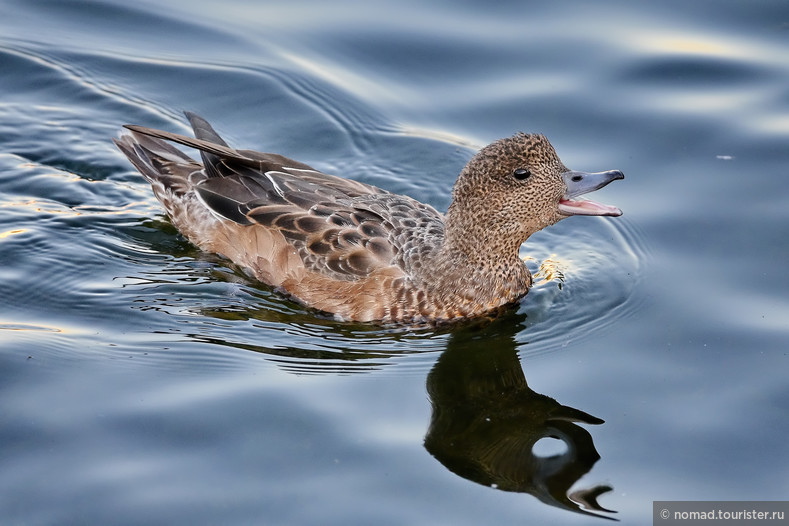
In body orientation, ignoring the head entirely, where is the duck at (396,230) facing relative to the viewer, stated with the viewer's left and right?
facing the viewer and to the right of the viewer
